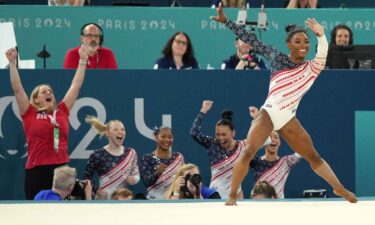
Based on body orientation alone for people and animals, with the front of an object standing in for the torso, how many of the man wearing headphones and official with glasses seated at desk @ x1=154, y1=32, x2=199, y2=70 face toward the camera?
2

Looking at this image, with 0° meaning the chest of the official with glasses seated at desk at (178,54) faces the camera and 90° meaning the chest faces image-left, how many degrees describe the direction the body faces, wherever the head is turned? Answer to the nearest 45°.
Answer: approximately 0°

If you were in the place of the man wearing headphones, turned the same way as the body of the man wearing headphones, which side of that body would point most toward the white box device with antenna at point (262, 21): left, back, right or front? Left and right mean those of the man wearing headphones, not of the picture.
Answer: left

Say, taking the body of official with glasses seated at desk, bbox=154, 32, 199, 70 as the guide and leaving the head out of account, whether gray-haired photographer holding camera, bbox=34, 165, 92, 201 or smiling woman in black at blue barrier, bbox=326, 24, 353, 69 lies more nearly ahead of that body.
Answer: the gray-haired photographer holding camera

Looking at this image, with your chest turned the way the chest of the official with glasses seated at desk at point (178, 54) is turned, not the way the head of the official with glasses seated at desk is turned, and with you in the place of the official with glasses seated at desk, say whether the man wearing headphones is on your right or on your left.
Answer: on your right

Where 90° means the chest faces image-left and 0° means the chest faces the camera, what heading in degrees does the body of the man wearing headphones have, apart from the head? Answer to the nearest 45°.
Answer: approximately 0°

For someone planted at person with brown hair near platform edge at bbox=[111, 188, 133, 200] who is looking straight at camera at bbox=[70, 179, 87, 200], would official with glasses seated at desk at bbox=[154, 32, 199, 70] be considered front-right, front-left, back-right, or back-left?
back-right

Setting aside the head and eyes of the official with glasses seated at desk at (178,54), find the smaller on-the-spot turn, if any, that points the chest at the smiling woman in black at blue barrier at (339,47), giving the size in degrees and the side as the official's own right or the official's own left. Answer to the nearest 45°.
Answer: approximately 90° to the official's own left

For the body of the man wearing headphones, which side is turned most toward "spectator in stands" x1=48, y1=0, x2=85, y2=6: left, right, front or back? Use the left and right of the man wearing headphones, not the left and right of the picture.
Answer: back
